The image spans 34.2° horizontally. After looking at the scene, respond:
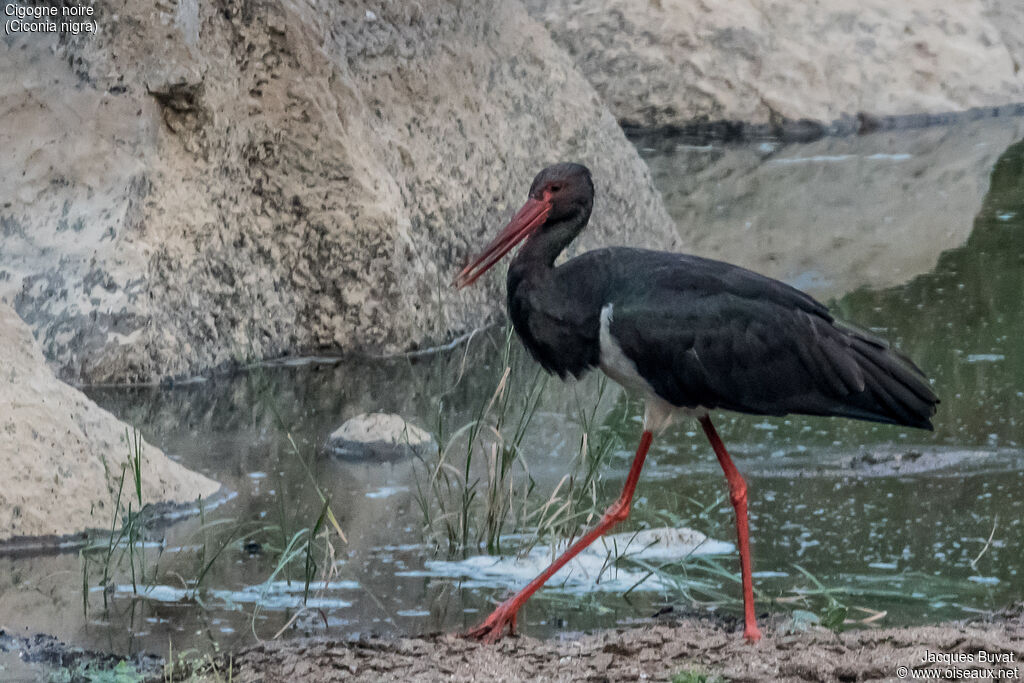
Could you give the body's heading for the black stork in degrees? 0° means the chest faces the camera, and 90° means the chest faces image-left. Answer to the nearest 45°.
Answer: approximately 90°

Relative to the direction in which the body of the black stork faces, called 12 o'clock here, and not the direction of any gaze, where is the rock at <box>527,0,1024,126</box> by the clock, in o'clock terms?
The rock is roughly at 3 o'clock from the black stork.

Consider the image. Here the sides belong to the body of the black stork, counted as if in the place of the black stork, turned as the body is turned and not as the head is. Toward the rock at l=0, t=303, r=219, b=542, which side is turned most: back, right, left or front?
front

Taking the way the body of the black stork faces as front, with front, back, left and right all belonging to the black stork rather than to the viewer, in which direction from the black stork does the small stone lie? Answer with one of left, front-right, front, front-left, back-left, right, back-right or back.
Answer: front-right
